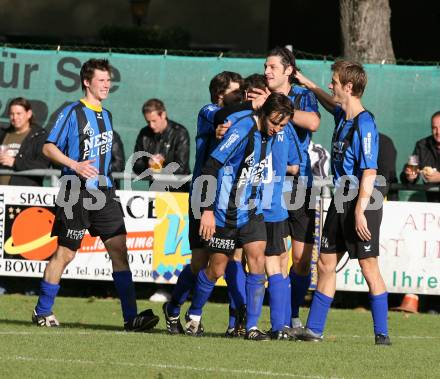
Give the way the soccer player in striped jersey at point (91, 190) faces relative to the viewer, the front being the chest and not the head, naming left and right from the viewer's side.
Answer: facing the viewer and to the right of the viewer

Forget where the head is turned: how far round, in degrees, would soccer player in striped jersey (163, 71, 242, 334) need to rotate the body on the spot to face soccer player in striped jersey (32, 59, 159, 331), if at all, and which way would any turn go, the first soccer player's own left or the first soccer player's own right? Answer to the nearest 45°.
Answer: approximately 180°

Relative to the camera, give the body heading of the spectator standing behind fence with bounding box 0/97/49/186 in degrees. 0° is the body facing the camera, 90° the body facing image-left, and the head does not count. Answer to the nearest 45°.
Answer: approximately 45°

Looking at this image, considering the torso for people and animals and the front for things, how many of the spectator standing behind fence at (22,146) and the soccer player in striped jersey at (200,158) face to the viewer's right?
1

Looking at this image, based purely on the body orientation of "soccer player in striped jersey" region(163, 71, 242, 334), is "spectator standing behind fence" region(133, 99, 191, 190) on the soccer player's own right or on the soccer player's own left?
on the soccer player's own left

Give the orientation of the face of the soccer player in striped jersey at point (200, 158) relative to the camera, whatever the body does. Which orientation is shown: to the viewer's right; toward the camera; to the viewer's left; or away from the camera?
to the viewer's right

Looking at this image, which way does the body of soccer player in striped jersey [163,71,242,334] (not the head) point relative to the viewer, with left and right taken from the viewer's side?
facing to the right of the viewer

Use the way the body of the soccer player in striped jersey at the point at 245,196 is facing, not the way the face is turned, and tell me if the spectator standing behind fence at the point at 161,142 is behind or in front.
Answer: behind

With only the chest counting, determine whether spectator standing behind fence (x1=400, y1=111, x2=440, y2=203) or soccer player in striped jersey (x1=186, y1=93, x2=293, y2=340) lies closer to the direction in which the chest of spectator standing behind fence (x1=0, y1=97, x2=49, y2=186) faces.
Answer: the soccer player in striped jersey
